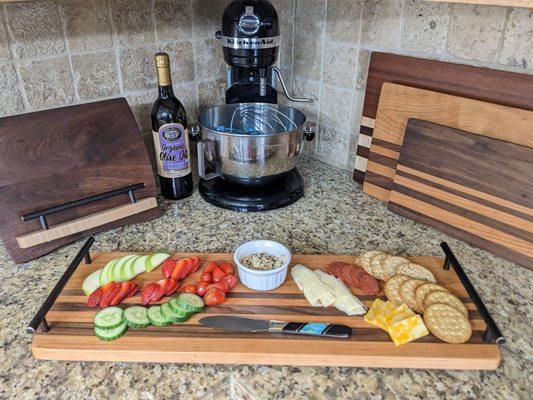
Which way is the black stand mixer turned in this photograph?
toward the camera

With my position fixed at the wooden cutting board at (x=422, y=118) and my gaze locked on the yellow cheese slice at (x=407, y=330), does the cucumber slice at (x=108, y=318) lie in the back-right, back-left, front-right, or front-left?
front-right

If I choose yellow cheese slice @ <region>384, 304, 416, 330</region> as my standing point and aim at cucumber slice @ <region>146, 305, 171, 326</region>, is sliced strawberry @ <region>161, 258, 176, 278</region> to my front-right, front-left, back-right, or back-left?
front-right

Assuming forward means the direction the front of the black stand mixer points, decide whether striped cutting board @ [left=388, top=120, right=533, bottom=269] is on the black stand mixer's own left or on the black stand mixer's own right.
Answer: on the black stand mixer's own left
